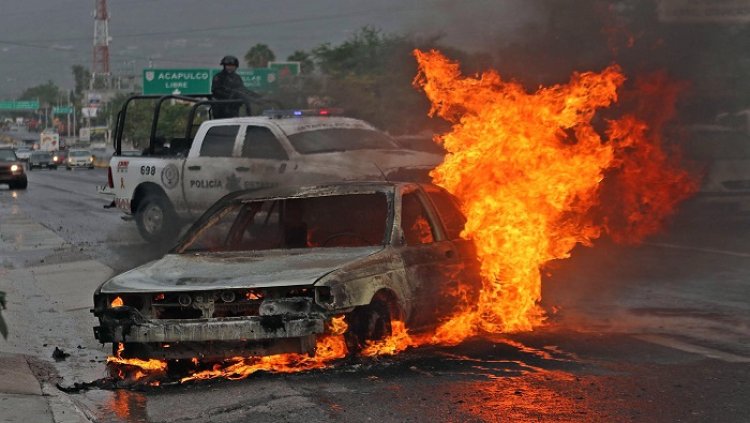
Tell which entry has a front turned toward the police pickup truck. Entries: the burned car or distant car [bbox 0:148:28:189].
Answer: the distant car

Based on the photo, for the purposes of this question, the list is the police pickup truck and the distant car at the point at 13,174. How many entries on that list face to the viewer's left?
0

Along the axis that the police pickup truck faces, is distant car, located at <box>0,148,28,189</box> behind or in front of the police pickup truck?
behind

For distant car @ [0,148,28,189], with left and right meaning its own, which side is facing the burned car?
front

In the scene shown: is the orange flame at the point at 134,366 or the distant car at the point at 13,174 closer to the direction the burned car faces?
the orange flame

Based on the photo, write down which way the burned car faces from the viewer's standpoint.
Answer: facing the viewer and to the left of the viewer

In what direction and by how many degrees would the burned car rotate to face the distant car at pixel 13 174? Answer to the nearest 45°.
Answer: approximately 135° to its right

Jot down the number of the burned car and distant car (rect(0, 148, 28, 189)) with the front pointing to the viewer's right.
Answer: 0

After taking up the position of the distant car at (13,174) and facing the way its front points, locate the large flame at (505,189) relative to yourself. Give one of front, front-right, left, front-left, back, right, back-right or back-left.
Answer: front

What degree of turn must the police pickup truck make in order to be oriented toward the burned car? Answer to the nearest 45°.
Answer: approximately 45° to its right

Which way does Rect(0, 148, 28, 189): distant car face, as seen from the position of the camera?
facing the viewer
